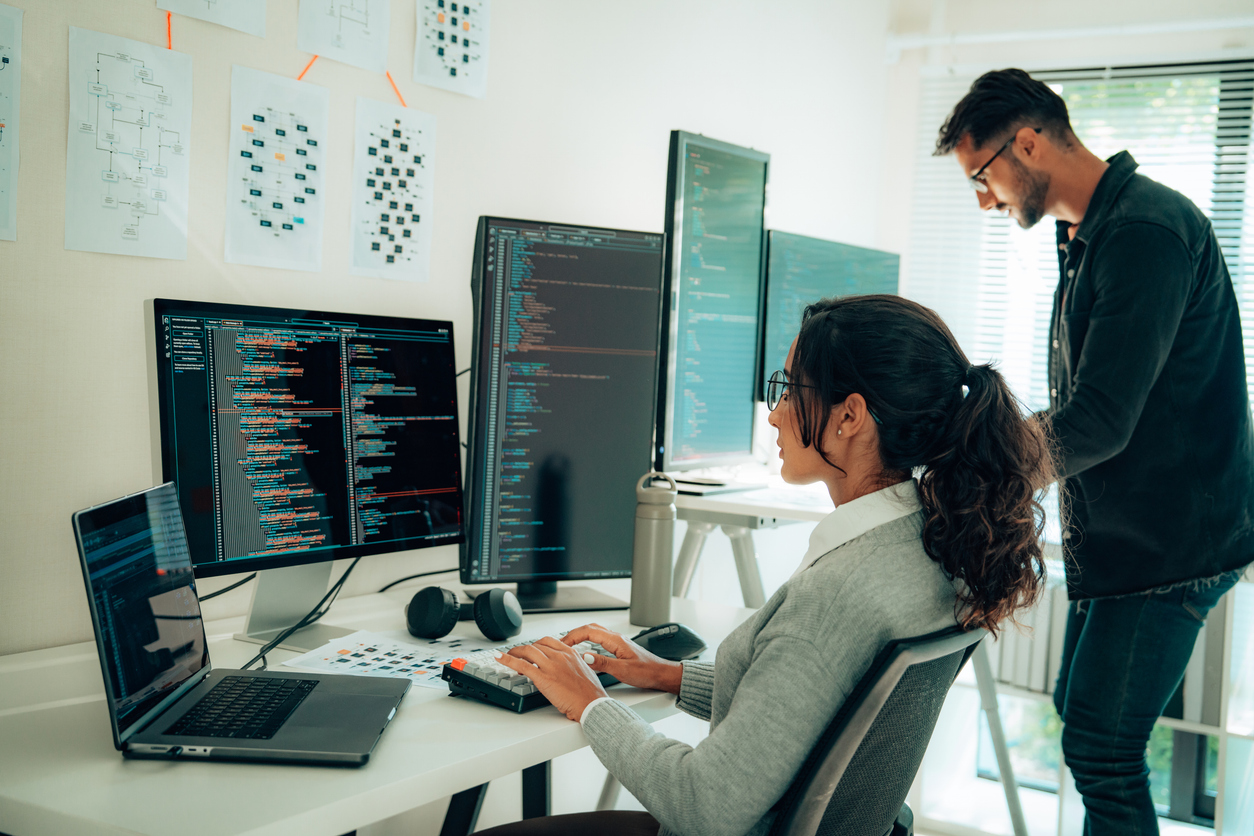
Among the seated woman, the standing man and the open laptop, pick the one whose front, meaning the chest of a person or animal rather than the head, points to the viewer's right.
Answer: the open laptop

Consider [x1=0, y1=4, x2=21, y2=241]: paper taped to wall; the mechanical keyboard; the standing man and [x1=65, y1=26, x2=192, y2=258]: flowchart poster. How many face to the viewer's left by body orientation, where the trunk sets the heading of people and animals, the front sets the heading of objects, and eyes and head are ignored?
1

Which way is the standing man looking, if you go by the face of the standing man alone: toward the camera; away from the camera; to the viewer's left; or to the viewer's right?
to the viewer's left

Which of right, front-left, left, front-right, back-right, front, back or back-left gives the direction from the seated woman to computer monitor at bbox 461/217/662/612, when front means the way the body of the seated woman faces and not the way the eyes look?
front-right

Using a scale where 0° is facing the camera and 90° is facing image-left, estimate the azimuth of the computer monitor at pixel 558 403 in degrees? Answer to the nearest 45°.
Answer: approximately 315°

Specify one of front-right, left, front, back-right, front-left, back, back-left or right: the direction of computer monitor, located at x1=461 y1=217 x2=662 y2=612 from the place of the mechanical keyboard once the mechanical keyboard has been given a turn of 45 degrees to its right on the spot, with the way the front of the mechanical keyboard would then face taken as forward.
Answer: back

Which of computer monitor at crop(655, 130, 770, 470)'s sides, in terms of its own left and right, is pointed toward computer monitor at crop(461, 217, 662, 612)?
right

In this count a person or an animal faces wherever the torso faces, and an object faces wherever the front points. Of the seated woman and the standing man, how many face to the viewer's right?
0

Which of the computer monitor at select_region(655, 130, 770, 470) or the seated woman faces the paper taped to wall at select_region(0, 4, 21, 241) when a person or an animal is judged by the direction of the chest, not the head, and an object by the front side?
the seated woman

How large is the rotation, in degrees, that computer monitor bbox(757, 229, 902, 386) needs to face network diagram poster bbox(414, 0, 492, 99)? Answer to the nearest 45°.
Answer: approximately 90° to its right

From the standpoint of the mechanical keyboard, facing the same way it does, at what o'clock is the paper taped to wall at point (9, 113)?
The paper taped to wall is roughly at 5 o'clock from the mechanical keyboard.

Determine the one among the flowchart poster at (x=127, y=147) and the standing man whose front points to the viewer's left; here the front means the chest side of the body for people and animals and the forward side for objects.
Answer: the standing man

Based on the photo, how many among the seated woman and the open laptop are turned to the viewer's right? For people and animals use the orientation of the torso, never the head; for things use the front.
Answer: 1
